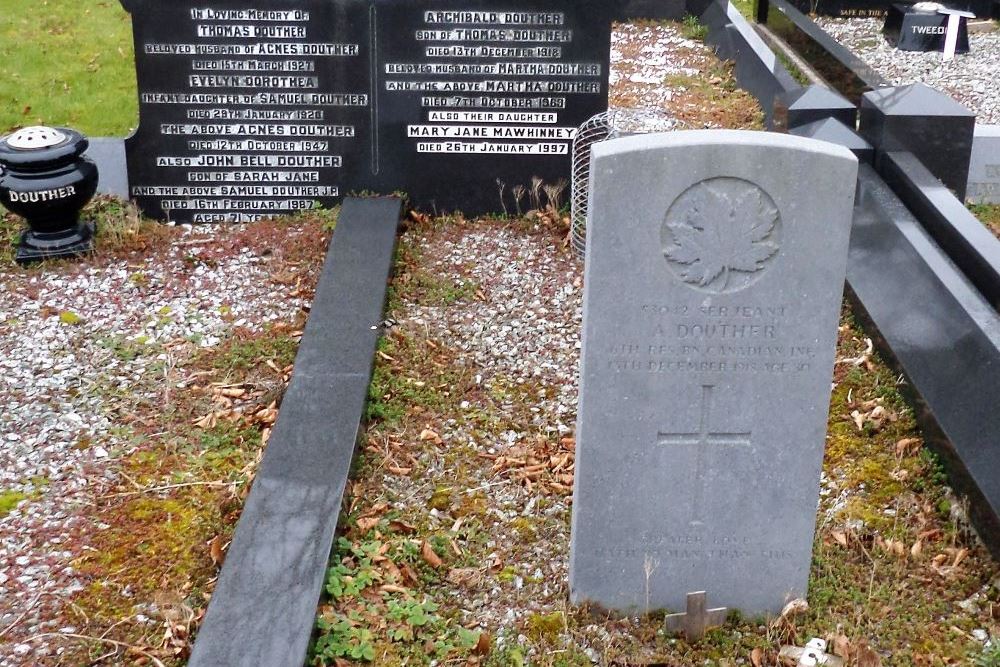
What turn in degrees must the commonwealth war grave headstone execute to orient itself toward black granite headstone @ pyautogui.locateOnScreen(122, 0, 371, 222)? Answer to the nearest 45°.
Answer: approximately 135° to its right

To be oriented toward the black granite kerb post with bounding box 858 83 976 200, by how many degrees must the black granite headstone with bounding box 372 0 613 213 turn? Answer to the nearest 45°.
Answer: approximately 90° to its left

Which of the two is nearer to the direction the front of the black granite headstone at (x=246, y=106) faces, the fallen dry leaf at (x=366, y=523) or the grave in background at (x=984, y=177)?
the fallen dry leaf

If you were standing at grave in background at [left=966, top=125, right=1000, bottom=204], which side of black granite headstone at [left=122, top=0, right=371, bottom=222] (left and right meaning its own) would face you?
left

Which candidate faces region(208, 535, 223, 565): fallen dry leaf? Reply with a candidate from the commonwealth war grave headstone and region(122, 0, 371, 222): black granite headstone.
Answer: the black granite headstone

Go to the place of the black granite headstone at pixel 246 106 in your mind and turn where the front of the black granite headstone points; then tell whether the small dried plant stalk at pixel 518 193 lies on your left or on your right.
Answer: on your left

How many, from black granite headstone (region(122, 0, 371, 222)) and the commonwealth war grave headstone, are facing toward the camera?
2

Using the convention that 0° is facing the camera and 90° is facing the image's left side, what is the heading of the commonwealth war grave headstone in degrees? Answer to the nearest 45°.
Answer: approximately 0°

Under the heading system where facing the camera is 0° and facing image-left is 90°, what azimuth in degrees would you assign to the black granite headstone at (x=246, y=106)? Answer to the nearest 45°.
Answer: approximately 0°

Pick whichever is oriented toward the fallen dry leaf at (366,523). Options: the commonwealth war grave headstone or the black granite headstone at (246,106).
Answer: the black granite headstone
